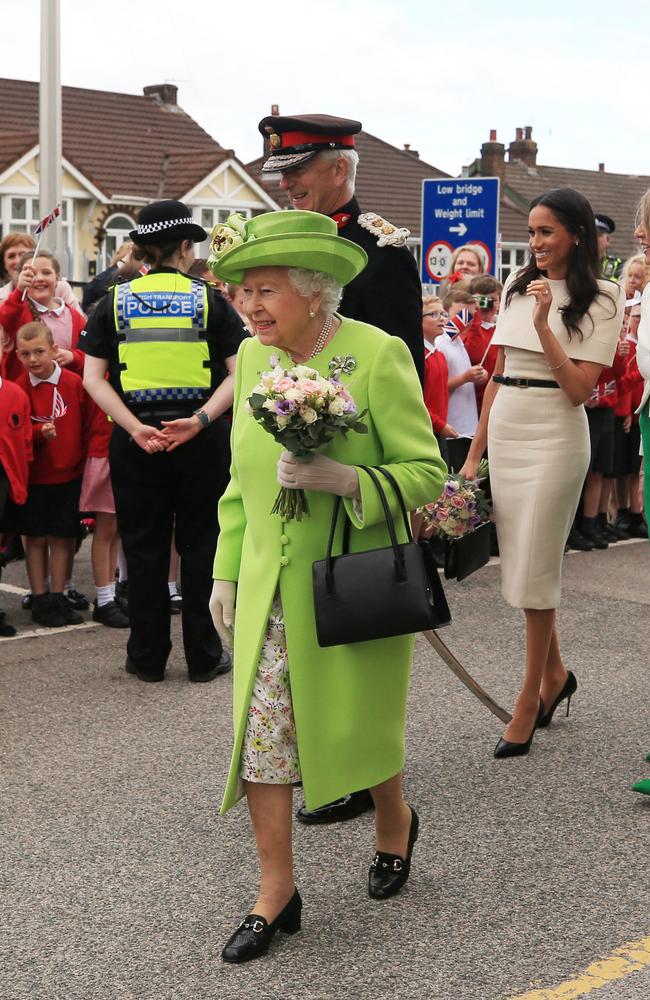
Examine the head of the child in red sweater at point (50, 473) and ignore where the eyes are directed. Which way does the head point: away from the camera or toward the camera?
toward the camera

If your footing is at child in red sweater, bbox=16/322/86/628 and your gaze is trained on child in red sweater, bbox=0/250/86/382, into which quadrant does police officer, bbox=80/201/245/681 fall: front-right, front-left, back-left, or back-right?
back-right

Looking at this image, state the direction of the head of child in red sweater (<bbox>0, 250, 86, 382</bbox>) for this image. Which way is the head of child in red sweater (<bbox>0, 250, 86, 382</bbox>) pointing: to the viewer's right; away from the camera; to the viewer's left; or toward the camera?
toward the camera

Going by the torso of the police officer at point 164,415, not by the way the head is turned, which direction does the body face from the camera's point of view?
away from the camera

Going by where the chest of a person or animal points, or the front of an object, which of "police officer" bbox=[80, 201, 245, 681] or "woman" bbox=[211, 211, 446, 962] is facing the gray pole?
the police officer

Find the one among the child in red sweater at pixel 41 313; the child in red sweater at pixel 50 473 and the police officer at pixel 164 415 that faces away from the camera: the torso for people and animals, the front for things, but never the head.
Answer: the police officer

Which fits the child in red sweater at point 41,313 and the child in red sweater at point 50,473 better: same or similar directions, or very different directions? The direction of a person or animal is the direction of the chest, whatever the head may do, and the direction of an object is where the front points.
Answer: same or similar directions

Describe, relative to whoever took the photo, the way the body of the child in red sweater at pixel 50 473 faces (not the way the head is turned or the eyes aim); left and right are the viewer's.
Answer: facing the viewer

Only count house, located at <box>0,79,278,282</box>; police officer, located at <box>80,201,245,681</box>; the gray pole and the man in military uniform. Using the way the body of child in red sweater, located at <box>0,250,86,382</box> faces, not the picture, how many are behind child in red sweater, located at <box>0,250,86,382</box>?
2

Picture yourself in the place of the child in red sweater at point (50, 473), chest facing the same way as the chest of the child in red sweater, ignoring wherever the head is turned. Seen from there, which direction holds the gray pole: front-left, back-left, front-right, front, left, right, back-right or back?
back

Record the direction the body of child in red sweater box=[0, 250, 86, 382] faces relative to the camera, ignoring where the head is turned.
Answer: toward the camera

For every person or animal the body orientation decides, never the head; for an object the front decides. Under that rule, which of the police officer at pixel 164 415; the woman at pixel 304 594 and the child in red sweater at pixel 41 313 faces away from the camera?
the police officer

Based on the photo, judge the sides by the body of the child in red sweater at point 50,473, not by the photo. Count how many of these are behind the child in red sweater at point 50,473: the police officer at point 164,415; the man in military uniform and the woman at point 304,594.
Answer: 0

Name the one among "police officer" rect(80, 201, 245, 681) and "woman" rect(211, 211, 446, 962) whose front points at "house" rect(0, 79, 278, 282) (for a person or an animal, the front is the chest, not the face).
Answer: the police officer

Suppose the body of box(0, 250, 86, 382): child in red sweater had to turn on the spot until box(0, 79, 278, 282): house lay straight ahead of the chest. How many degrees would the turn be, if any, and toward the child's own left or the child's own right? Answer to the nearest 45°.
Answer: approximately 180°

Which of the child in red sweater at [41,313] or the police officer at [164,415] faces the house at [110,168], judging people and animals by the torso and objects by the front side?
the police officer

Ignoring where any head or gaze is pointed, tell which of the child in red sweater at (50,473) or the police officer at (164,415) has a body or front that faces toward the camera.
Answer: the child in red sweater

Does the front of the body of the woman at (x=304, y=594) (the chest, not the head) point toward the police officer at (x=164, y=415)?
no
